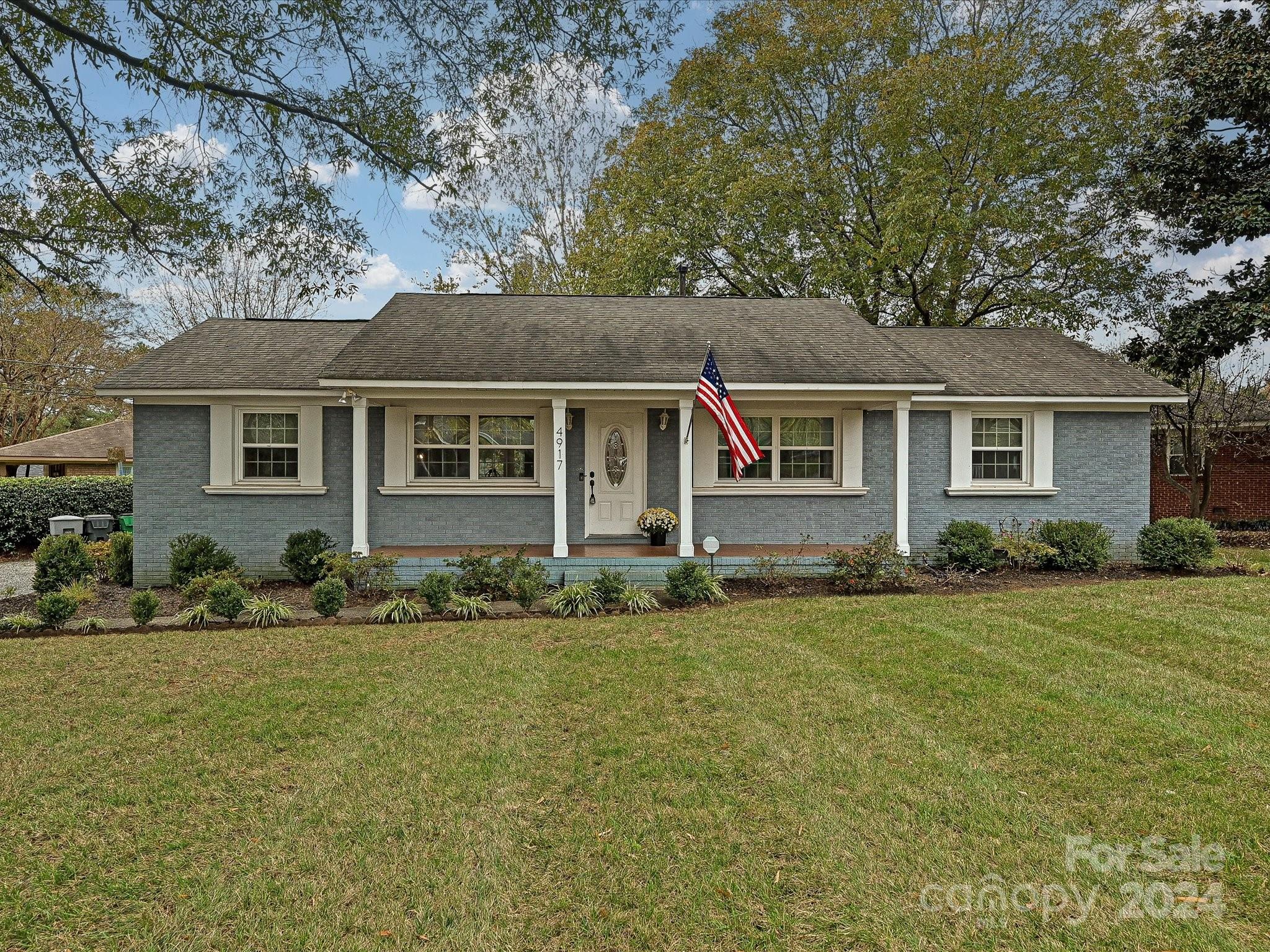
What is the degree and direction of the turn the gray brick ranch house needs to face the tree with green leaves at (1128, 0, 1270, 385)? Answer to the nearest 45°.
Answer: approximately 90° to its left

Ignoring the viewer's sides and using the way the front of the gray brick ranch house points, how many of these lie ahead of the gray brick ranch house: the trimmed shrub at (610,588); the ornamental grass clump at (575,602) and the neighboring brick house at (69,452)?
2

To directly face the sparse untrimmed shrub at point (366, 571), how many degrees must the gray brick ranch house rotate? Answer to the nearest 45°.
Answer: approximately 45° to its right

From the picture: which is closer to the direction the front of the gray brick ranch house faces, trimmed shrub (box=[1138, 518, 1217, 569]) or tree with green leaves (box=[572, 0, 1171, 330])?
the trimmed shrub

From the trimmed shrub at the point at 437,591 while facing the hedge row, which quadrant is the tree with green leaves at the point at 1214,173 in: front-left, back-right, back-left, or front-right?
back-right

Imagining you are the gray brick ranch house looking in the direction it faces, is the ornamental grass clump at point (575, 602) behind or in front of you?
in front

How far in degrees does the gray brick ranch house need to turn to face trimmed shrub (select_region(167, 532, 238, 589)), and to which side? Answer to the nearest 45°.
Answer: approximately 90° to its right

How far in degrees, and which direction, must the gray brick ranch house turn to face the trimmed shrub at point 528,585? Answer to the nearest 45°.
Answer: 0° — it already faces it

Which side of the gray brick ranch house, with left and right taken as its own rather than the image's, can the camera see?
front

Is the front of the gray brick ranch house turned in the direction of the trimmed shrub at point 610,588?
yes

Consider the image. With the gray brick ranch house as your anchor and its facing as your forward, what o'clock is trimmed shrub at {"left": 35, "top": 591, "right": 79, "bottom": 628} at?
The trimmed shrub is roughly at 2 o'clock from the gray brick ranch house.

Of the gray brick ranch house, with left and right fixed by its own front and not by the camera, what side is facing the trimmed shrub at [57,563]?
right
